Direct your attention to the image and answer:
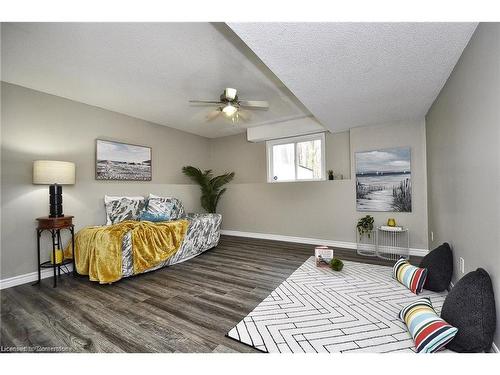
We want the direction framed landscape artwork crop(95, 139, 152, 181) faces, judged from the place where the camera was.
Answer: facing the viewer and to the right of the viewer

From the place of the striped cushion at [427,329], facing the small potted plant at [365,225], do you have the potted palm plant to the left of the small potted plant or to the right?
left

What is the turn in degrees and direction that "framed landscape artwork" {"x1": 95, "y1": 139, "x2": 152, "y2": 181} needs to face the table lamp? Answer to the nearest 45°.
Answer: approximately 90° to its right

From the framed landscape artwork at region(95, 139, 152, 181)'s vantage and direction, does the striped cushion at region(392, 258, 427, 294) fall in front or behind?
in front

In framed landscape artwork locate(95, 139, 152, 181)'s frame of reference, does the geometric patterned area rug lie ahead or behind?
ahead

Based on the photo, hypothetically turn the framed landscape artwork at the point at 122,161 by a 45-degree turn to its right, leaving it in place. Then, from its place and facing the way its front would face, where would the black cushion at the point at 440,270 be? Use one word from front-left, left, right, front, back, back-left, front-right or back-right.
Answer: front-left
